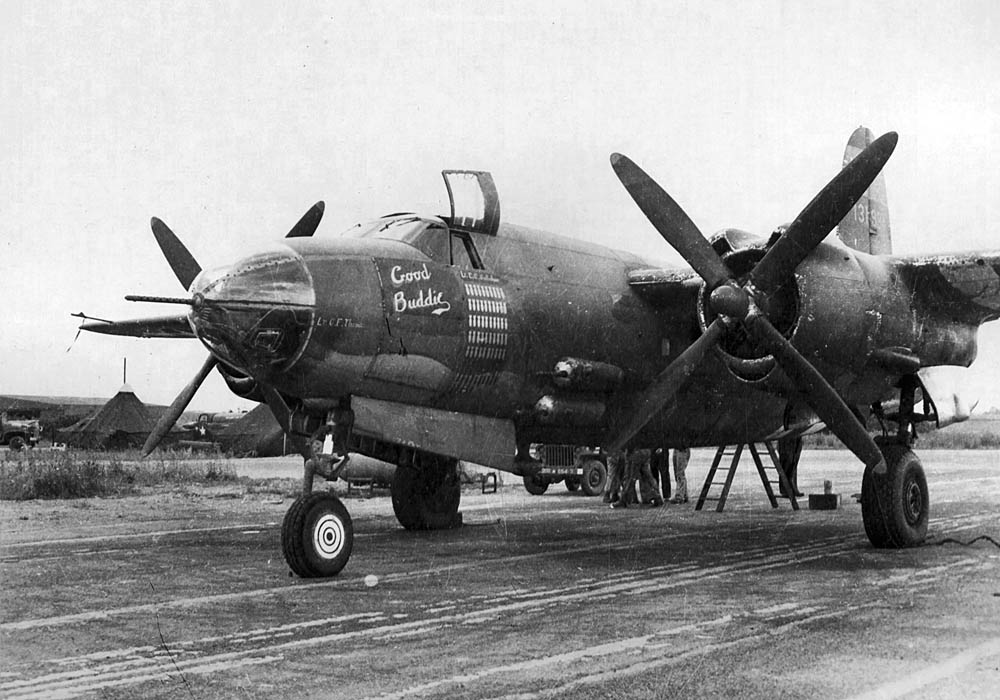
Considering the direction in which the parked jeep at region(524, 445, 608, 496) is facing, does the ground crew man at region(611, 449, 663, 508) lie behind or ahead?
behind

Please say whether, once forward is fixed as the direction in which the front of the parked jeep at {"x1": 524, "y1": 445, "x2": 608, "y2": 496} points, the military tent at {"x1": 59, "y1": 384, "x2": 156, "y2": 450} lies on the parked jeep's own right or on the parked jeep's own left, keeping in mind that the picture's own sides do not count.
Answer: on the parked jeep's own right

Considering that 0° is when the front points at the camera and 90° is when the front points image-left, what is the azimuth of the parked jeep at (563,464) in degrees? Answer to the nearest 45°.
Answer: approximately 45°

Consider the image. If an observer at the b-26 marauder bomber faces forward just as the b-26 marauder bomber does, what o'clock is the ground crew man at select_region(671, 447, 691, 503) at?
The ground crew man is roughly at 5 o'clock from the b-26 marauder bomber.

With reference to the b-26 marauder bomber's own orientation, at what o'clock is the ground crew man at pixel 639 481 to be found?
The ground crew man is roughly at 5 o'clock from the b-26 marauder bomber.
